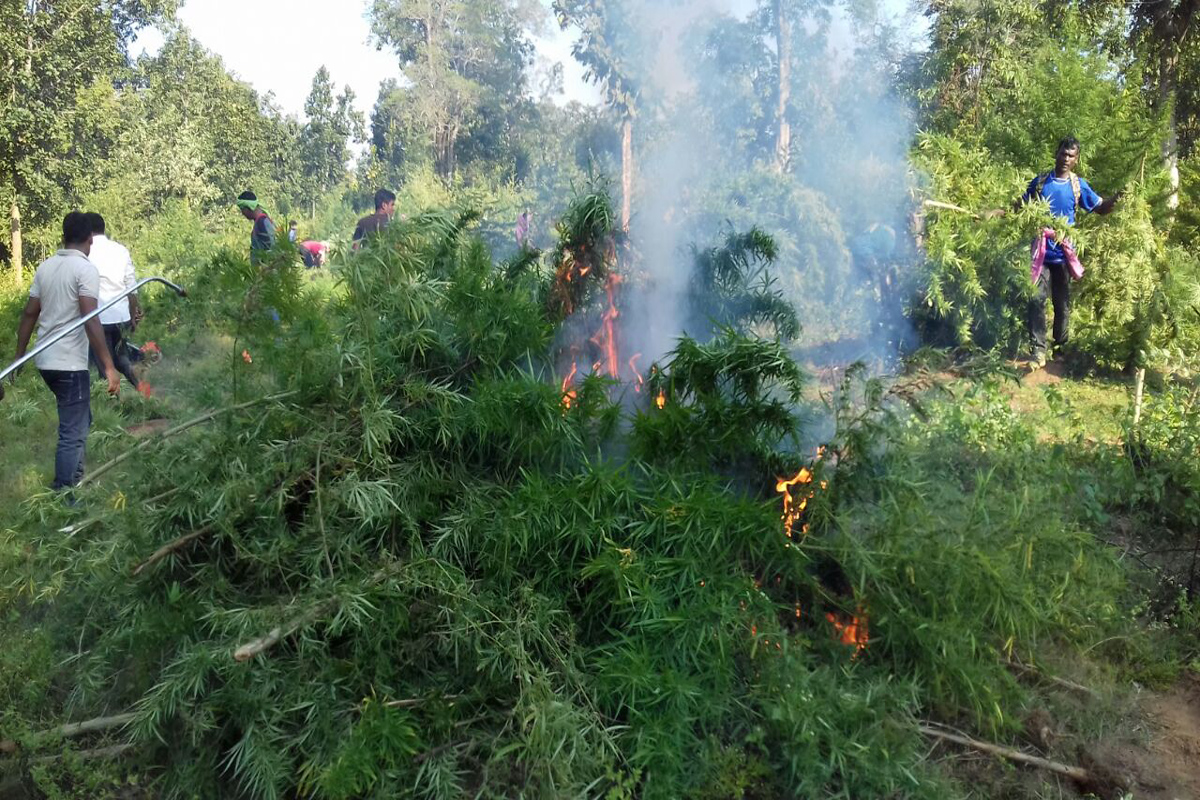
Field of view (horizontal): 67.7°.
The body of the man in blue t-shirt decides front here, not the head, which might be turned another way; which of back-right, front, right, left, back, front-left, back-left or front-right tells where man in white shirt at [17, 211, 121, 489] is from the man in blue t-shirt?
front-right

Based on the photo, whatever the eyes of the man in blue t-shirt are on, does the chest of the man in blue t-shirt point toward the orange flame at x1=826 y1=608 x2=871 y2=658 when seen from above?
yes

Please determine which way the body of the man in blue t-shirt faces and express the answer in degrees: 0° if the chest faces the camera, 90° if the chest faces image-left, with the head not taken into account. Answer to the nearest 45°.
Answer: approximately 0°

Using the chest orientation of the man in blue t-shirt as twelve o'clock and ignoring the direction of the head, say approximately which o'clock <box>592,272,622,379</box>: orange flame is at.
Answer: The orange flame is roughly at 1 o'clock from the man in blue t-shirt.

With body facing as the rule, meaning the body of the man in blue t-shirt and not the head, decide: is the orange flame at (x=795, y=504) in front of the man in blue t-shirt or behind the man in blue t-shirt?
in front

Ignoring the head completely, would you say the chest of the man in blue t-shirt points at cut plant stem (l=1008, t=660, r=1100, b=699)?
yes

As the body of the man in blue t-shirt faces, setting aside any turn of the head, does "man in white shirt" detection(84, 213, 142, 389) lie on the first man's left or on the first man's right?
on the first man's right

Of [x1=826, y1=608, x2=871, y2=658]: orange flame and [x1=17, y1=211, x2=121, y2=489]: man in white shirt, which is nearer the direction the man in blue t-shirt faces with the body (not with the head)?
the orange flame

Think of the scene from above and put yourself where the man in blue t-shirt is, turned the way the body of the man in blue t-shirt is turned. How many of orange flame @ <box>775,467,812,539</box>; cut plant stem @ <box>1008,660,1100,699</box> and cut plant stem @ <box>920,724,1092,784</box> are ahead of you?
3

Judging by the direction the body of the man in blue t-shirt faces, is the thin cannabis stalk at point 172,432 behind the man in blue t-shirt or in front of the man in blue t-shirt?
in front

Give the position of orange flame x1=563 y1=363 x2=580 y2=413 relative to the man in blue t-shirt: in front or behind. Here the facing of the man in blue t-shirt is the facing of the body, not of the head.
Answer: in front
